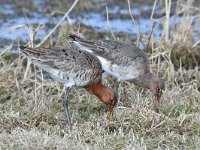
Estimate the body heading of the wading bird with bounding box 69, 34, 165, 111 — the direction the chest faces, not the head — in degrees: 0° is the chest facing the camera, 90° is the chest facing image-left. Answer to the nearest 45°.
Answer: approximately 270°

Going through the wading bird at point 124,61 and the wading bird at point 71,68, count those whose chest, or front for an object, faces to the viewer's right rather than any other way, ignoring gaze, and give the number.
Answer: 2

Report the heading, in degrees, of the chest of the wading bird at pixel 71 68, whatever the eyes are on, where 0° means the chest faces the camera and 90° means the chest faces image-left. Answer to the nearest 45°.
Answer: approximately 270°

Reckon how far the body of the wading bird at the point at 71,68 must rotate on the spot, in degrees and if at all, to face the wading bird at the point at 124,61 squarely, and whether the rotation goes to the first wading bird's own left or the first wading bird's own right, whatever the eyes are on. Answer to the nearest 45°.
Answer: approximately 45° to the first wading bird's own left

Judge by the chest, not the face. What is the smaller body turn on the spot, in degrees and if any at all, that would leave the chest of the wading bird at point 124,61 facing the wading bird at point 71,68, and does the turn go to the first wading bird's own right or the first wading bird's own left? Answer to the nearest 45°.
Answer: approximately 135° to the first wading bird's own right
